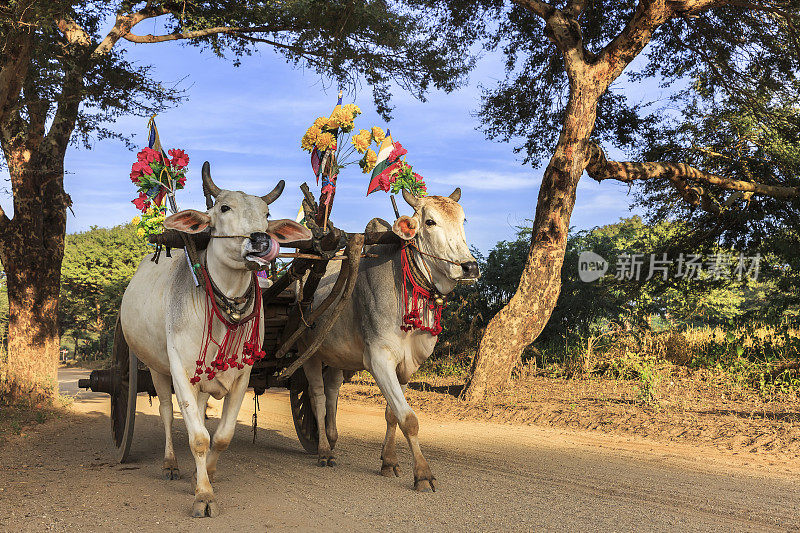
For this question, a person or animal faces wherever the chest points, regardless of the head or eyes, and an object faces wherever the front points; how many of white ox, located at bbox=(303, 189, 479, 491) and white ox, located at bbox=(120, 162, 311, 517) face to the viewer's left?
0

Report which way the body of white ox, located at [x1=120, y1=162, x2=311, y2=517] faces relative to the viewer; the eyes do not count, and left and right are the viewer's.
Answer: facing the viewer and to the right of the viewer

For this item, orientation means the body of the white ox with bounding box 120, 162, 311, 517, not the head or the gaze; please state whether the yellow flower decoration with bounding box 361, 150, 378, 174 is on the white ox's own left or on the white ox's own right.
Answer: on the white ox's own left

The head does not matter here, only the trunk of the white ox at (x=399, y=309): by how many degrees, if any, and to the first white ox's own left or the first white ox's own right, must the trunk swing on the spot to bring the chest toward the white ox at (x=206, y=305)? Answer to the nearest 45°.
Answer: approximately 90° to the first white ox's own right
